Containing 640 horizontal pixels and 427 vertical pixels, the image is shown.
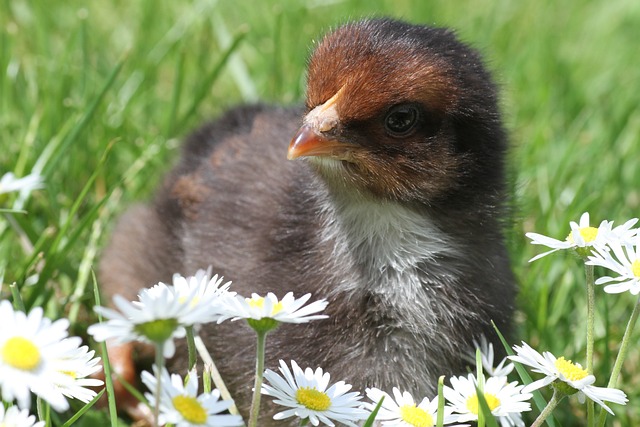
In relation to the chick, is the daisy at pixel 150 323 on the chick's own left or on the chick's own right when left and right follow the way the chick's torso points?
on the chick's own right

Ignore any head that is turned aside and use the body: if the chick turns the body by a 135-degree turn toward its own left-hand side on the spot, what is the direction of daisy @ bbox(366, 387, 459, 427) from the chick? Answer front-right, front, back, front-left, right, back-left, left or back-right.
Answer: back

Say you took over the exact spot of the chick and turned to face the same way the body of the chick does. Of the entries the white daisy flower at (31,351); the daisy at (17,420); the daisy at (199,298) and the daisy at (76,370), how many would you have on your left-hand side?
0

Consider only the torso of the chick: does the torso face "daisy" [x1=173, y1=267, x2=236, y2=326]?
no

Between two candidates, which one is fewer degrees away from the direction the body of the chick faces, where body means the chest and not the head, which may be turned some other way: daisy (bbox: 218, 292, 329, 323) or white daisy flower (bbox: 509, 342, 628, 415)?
the white daisy flower

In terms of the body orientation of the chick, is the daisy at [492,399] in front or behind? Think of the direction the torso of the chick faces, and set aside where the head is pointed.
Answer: in front

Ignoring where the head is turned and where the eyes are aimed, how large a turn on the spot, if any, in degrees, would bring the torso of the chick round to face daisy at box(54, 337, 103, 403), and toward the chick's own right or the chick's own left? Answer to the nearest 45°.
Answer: approximately 90° to the chick's own right

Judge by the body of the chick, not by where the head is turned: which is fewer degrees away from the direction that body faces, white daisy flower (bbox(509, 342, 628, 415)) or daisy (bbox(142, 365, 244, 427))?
the white daisy flower

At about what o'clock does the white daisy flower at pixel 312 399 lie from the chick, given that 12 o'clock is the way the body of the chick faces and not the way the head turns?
The white daisy flower is roughly at 2 o'clock from the chick.

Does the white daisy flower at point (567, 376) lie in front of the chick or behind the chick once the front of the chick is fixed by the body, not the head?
in front

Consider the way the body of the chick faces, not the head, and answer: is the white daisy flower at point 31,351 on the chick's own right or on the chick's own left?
on the chick's own right

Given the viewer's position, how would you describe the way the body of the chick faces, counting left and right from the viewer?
facing the viewer and to the right of the viewer

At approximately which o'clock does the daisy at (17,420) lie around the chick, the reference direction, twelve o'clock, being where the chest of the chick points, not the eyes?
The daisy is roughly at 3 o'clock from the chick.
